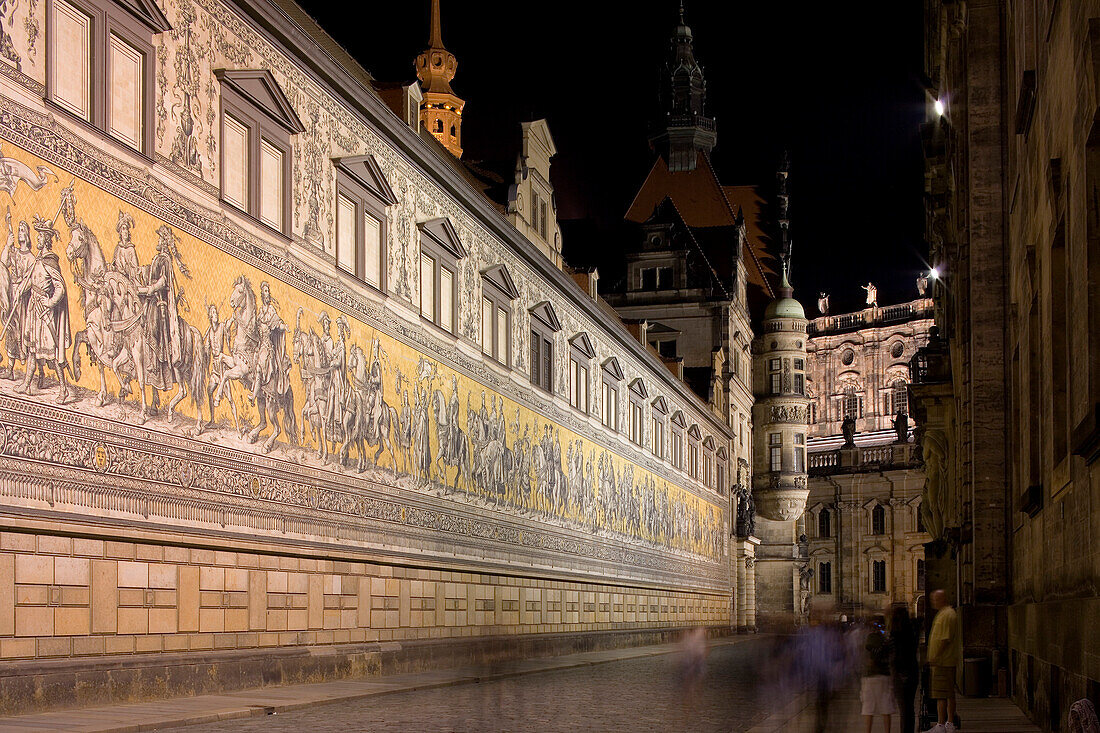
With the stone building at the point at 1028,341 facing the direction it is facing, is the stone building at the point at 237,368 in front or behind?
in front

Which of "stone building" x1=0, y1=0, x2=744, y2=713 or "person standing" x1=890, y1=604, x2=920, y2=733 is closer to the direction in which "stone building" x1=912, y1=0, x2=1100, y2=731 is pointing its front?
the stone building

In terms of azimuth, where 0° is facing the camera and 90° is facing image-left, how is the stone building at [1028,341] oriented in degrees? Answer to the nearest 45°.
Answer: approximately 90°

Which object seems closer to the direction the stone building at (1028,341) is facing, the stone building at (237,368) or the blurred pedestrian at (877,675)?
the stone building
